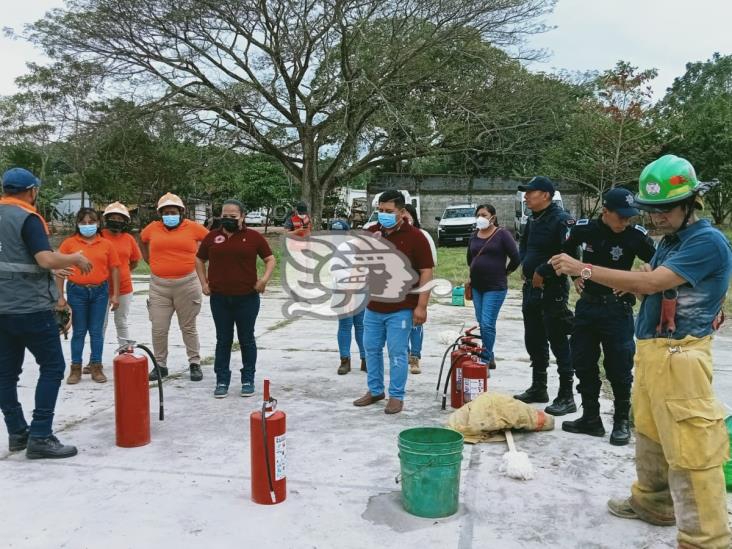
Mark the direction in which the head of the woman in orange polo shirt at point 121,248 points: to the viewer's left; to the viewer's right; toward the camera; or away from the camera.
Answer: toward the camera

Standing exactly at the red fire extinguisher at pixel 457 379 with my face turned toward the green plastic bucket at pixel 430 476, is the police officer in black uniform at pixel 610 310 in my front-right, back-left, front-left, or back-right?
front-left

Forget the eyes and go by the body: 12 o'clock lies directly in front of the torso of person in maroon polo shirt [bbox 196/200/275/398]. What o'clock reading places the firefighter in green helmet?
The firefighter in green helmet is roughly at 11 o'clock from the person in maroon polo shirt.

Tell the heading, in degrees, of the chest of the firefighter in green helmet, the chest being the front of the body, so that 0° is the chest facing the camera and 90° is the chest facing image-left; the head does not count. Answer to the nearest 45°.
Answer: approximately 45°

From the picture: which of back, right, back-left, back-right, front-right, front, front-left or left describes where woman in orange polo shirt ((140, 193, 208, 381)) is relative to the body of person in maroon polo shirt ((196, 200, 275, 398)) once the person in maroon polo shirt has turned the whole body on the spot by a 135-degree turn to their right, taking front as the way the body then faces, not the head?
front

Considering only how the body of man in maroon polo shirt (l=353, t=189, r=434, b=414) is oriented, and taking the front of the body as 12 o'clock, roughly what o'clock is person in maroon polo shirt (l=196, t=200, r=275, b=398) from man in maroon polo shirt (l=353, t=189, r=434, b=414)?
person in maroon polo shirt (l=196, t=200, r=275, b=398) is roughly at 2 o'clock from man in maroon polo shirt (l=353, t=189, r=434, b=414).

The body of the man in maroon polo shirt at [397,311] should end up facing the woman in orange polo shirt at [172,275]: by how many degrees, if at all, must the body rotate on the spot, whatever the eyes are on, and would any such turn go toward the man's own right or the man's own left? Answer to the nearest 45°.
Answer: approximately 90° to the man's own right

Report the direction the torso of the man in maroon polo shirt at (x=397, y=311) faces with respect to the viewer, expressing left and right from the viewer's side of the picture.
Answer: facing the viewer and to the left of the viewer

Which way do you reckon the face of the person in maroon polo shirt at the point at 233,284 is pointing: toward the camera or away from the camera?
toward the camera

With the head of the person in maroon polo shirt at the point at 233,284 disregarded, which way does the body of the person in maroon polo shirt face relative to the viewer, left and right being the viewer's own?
facing the viewer

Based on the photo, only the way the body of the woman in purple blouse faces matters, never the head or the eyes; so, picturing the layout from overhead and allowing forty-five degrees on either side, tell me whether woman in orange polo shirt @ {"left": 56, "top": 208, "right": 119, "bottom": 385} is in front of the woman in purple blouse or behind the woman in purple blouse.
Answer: in front

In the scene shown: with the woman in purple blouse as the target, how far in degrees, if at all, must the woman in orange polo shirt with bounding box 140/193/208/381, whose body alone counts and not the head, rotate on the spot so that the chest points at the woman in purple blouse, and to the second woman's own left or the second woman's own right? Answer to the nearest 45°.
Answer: approximately 90° to the second woman's own left

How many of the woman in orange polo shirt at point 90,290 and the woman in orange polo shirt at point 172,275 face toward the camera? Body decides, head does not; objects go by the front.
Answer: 2

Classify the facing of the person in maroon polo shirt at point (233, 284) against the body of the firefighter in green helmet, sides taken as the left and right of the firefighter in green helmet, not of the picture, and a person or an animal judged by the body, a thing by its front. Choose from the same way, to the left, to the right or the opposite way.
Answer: to the left

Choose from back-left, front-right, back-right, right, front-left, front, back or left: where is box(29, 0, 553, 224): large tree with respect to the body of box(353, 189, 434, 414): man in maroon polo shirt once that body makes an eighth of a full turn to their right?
right
